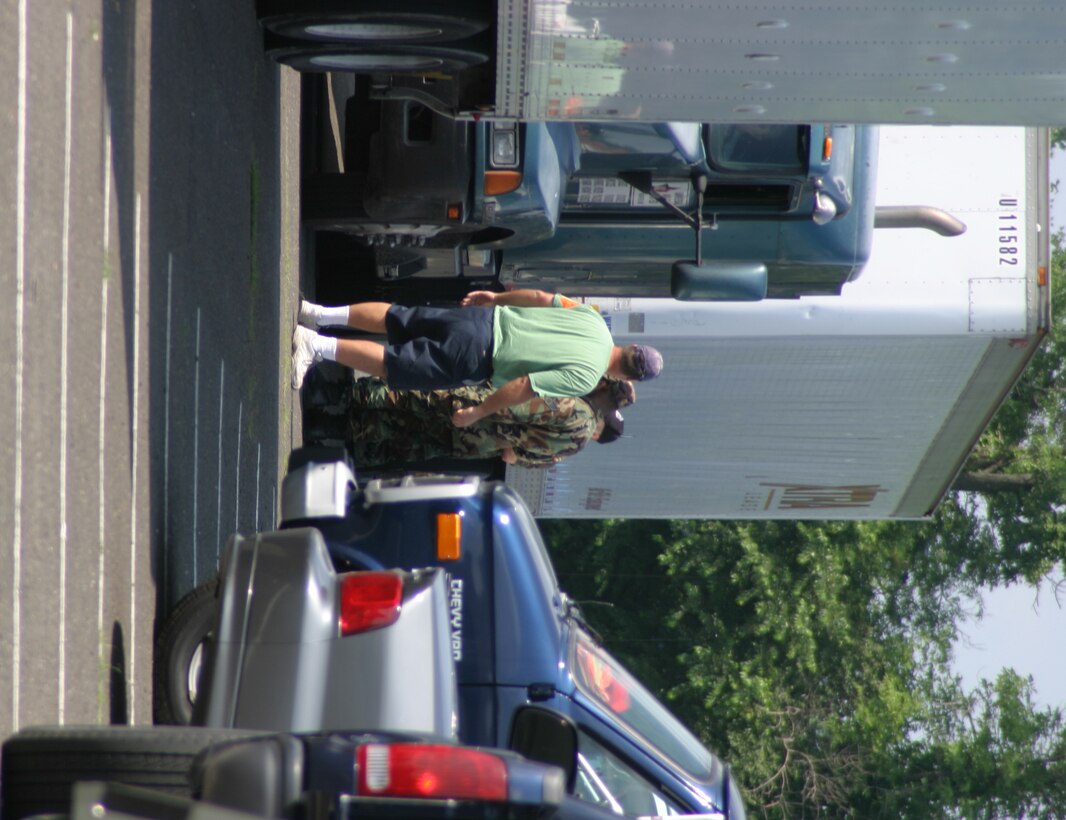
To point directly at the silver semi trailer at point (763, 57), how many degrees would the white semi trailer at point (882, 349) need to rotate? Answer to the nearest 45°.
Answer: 0° — it already faces it
